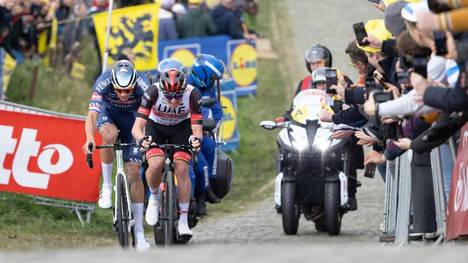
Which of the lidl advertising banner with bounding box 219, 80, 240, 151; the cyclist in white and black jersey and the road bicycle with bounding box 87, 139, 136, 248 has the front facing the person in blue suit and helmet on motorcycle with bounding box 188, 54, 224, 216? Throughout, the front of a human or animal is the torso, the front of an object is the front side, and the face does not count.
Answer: the lidl advertising banner

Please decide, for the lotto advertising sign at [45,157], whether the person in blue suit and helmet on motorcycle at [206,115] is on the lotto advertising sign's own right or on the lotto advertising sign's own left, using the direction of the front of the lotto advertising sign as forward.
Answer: on the lotto advertising sign's own left

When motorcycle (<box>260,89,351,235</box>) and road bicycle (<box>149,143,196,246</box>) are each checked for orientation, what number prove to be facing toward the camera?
2

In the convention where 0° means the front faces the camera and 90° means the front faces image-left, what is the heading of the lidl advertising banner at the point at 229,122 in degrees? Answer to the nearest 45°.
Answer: approximately 0°

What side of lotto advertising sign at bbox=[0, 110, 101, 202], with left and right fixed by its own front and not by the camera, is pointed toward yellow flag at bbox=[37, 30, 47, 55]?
back

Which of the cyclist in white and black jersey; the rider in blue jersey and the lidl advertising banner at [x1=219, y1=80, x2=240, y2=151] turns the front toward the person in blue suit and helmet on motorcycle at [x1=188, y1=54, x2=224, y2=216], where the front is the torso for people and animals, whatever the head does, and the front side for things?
the lidl advertising banner

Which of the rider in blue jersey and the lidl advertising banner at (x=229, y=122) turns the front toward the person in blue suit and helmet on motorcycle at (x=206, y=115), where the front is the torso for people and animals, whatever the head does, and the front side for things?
the lidl advertising banner

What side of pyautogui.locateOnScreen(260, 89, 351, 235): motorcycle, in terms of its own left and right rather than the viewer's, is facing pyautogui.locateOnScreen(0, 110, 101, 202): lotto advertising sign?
right

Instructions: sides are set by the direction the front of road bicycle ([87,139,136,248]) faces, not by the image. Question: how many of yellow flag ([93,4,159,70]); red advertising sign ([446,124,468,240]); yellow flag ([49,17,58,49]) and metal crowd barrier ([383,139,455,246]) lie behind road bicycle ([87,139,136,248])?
2
